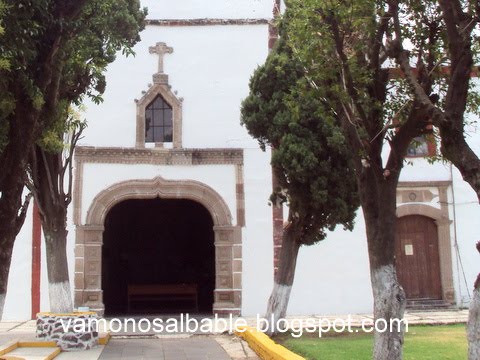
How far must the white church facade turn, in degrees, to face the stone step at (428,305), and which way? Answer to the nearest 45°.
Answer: approximately 90° to its left

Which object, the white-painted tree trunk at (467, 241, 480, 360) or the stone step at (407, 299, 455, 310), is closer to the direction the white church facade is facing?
the white-painted tree trunk

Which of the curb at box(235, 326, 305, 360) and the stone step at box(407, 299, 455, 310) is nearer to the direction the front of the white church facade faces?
the curb

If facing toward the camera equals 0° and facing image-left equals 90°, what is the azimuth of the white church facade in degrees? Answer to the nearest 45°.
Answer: approximately 0°

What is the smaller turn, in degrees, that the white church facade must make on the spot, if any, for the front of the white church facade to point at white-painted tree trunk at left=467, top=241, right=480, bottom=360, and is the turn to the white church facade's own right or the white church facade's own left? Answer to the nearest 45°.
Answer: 0° — it already faces it
